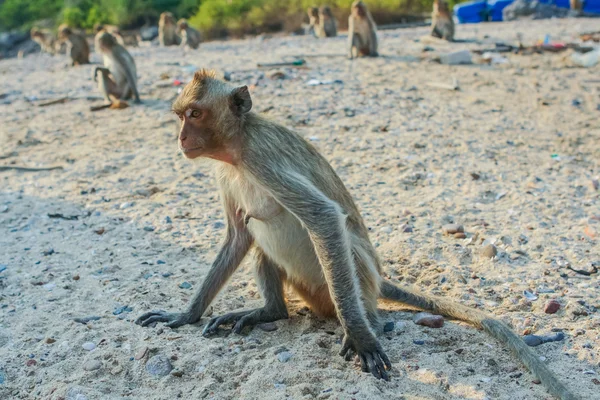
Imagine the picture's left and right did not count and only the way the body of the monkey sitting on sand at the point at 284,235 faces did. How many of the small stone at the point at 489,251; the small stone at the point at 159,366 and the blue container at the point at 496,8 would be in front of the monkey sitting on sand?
1

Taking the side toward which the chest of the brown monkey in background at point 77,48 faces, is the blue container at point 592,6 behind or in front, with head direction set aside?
behind

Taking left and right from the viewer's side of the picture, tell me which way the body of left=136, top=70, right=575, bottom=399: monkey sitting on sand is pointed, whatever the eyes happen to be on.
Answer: facing the viewer and to the left of the viewer

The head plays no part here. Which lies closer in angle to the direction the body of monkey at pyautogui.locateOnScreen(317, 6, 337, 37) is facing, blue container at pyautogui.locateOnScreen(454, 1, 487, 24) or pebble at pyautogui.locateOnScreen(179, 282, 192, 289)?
the pebble

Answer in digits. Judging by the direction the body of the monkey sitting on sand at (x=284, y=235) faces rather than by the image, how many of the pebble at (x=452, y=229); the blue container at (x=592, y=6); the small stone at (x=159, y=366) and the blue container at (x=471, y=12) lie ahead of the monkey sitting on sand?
1

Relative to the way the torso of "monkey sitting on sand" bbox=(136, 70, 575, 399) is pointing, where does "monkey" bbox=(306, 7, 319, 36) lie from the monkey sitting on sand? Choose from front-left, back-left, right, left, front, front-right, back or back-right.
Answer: back-right

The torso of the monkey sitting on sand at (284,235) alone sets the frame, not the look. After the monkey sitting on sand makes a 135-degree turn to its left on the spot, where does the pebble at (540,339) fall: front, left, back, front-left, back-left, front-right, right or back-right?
front

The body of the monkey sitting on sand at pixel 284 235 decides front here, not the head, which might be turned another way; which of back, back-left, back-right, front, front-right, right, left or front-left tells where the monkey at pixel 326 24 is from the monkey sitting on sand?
back-right

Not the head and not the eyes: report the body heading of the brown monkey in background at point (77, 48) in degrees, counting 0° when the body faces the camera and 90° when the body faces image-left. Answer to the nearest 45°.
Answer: approximately 90°

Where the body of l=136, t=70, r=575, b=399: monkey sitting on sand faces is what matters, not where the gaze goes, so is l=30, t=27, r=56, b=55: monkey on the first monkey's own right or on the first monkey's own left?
on the first monkey's own right

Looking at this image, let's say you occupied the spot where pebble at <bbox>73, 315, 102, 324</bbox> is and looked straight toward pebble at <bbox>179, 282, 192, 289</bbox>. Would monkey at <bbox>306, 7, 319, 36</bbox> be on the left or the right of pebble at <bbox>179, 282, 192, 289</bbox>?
left

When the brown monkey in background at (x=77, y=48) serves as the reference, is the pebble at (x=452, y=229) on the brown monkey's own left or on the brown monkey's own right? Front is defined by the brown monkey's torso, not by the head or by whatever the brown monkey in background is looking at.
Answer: on the brown monkey's own left
